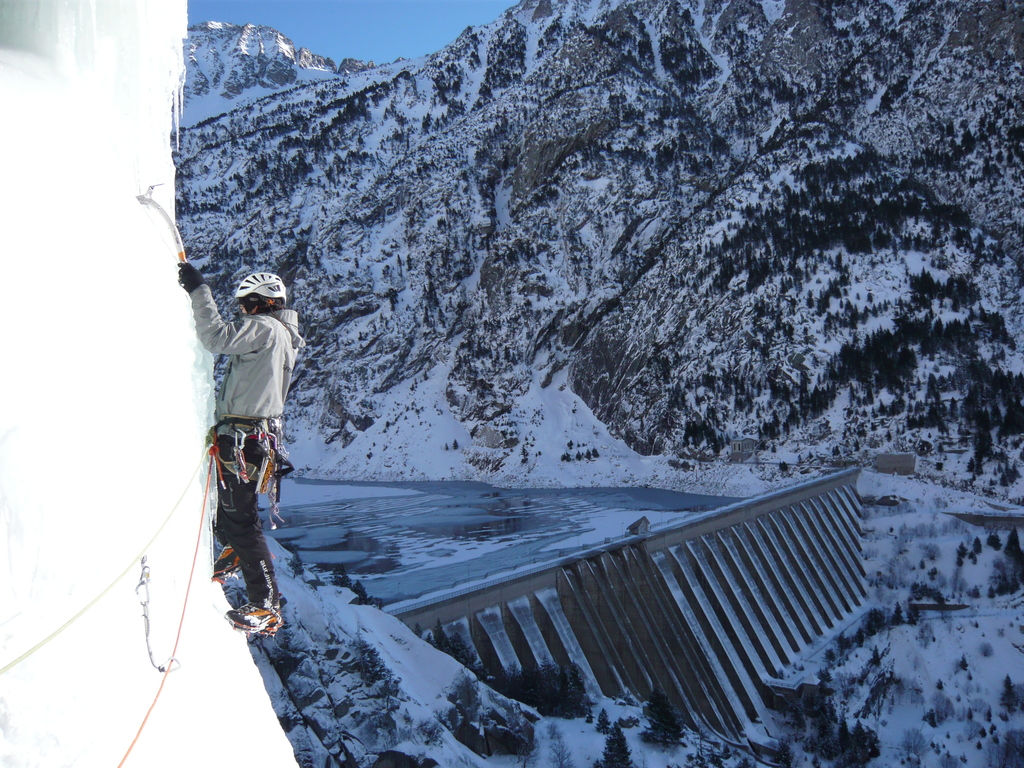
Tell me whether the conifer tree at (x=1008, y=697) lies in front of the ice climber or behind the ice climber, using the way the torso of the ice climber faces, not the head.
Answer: behind

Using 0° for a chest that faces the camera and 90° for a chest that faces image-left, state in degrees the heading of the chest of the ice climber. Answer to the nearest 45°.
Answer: approximately 90°

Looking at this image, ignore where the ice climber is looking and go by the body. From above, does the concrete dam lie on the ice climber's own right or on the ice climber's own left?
on the ice climber's own right

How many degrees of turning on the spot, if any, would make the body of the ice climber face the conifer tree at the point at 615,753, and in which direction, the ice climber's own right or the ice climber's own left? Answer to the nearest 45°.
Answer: approximately 135° to the ice climber's own right

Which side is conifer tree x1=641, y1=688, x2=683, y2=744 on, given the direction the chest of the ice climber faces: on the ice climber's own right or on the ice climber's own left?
on the ice climber's own right
